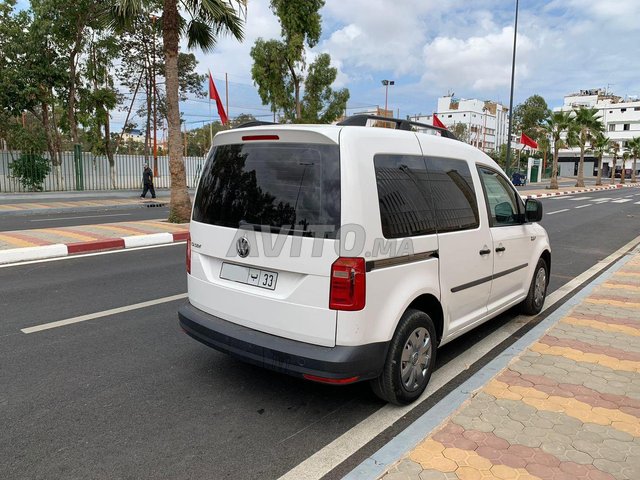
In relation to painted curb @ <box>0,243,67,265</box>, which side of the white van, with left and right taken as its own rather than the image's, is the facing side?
left

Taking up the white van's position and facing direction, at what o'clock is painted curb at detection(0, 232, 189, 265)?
The painted curb is roughly at 9 o'clock from the white van.

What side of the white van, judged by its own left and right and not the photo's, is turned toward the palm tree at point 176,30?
left

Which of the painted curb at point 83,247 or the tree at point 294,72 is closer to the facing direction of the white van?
the tree

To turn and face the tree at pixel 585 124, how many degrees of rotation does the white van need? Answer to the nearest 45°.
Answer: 0° — it already faces it

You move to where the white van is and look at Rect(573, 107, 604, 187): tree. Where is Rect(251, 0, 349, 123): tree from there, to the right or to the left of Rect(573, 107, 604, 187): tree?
left

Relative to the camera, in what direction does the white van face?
facing away from the viewer and to the right of the viewer

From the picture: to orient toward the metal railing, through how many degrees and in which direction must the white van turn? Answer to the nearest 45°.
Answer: approximately 90° to its left

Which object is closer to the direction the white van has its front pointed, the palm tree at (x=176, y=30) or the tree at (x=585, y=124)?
the tree
